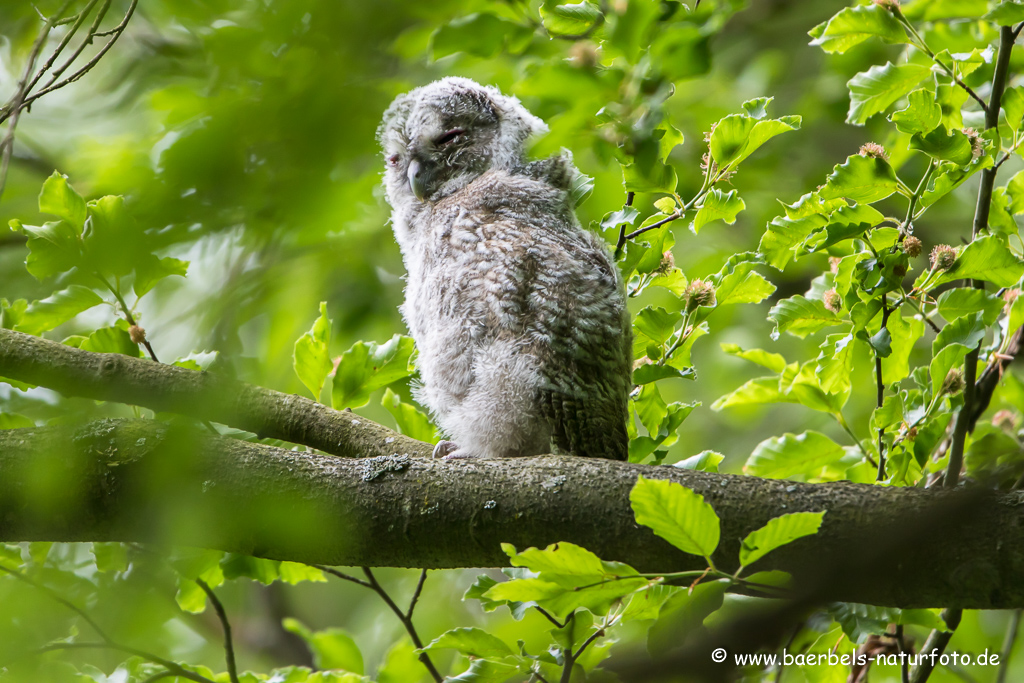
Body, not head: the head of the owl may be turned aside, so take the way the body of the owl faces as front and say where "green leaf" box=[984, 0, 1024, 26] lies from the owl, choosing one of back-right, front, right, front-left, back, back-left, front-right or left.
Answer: back-right

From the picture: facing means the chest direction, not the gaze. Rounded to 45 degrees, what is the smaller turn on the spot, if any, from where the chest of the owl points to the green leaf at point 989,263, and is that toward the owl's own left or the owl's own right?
approximately 135° to the owl's own left

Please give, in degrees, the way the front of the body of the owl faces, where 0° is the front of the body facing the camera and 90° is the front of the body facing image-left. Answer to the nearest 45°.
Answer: approximately 90°
